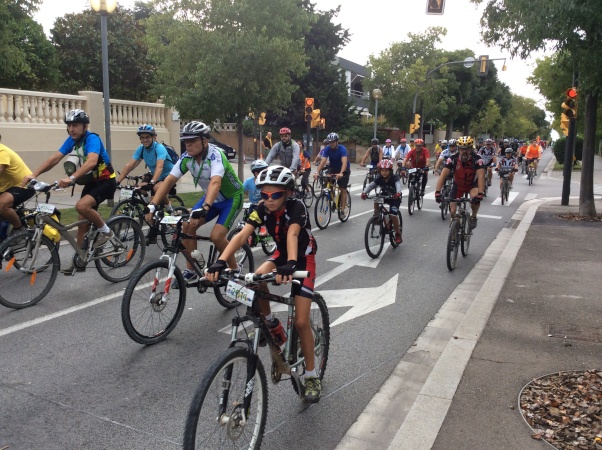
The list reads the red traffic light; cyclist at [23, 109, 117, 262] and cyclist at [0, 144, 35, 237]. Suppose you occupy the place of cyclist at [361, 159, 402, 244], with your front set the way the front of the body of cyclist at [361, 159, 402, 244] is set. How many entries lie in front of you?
2

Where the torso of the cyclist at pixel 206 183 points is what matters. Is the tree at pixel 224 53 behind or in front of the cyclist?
behind

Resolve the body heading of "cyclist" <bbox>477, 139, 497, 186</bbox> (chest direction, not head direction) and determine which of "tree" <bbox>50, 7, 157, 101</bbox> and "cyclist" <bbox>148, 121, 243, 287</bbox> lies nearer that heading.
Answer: the cyclist

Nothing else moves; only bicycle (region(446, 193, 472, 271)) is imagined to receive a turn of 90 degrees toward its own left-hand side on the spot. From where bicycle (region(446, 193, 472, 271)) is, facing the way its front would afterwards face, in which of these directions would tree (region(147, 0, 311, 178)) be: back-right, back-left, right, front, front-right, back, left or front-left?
back-left

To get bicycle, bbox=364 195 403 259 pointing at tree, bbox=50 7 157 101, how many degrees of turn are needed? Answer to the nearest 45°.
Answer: approximately 90° to its right

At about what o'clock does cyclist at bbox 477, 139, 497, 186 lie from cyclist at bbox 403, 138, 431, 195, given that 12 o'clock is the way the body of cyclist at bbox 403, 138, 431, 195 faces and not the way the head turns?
cyclist at bbox 477, 139, 497, 186 is roughly at 7 o'clock from cyclist at bbox 403, 138, 431, 195.

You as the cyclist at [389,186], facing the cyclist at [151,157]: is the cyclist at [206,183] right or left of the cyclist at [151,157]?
left

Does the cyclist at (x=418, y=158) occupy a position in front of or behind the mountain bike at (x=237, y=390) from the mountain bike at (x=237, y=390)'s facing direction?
behind

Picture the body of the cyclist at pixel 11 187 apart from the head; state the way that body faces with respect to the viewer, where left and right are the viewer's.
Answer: facing to the left of the viewer

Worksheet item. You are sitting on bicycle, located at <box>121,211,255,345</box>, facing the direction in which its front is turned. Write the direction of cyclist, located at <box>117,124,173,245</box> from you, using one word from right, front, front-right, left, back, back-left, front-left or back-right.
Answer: back-right
